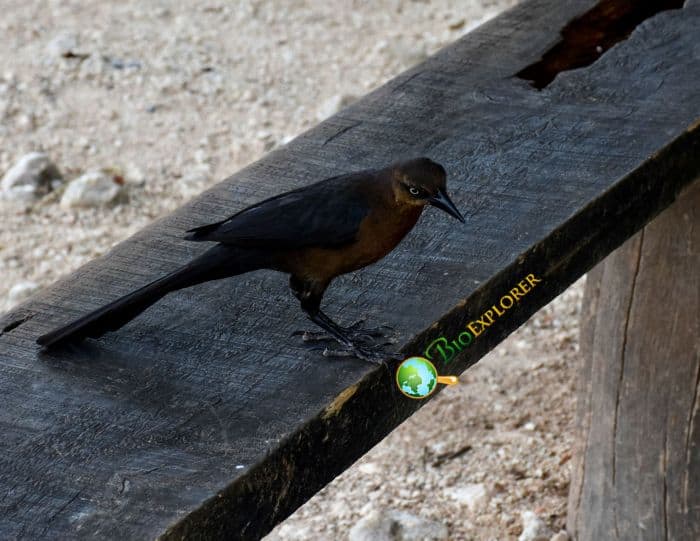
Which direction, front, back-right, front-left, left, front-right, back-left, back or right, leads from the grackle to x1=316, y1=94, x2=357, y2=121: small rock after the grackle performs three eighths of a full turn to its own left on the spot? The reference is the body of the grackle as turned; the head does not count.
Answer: front-right

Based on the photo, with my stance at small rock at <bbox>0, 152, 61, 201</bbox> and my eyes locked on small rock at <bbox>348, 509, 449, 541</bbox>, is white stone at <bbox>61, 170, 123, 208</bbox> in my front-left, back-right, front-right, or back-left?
front-left

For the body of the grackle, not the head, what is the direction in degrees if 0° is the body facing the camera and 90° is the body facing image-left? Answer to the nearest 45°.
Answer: approximately 270°

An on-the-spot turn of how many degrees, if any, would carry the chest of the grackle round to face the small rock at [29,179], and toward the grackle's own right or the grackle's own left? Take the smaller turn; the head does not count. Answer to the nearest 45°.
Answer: approximately 90° to the grackle's own left

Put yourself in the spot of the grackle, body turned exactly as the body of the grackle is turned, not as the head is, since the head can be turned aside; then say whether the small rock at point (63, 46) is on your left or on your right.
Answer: on your left

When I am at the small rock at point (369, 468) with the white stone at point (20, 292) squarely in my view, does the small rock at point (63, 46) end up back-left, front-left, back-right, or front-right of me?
front-right

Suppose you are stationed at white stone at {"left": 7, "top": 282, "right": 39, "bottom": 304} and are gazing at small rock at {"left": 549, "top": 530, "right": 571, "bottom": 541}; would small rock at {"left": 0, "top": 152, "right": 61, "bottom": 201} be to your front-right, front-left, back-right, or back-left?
back-left

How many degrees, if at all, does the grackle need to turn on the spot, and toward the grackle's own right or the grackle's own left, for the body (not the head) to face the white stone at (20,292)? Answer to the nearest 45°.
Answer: approximately 90° to the grackle's own left

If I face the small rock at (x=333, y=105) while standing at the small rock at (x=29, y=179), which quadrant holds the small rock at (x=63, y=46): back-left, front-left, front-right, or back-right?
front-left
